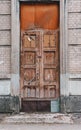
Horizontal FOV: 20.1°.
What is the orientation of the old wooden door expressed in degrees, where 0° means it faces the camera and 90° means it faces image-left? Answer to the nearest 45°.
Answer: approximately 0°
